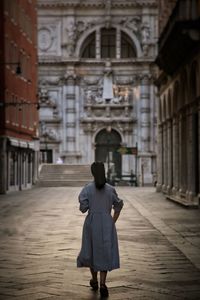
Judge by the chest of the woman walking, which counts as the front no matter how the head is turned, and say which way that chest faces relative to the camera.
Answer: away from the camera
